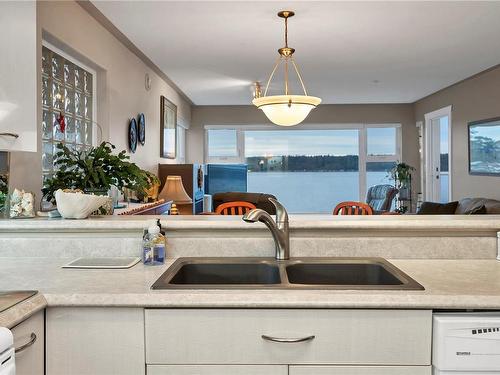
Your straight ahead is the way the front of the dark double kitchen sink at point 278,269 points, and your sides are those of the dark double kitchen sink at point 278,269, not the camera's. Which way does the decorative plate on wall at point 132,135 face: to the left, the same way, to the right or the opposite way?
to the left

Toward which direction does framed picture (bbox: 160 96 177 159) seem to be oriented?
to the viewer's right

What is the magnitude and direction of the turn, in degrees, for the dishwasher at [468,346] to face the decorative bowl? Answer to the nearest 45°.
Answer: approximately 90° to its right

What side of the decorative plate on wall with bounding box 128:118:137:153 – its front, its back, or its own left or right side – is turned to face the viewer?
right

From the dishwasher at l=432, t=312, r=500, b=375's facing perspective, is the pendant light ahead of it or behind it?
behind

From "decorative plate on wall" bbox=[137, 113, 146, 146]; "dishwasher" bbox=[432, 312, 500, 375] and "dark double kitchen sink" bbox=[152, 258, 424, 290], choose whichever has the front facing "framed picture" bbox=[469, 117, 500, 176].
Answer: the decorative plate on wall

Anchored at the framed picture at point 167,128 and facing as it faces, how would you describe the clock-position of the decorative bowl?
The decorative bowl is roughly at 3 o'clock from the framed picture.

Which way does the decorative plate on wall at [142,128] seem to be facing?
to the viewer's right

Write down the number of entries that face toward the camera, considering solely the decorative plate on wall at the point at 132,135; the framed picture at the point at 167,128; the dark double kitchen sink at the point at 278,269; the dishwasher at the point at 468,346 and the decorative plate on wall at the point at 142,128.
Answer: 2

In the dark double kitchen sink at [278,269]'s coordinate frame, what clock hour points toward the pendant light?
The pendant light is roughly at 6 o'clock from the dark double kitchen sink.

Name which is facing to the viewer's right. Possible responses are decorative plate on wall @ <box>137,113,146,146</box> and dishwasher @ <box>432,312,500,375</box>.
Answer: the decorative plate on wall
